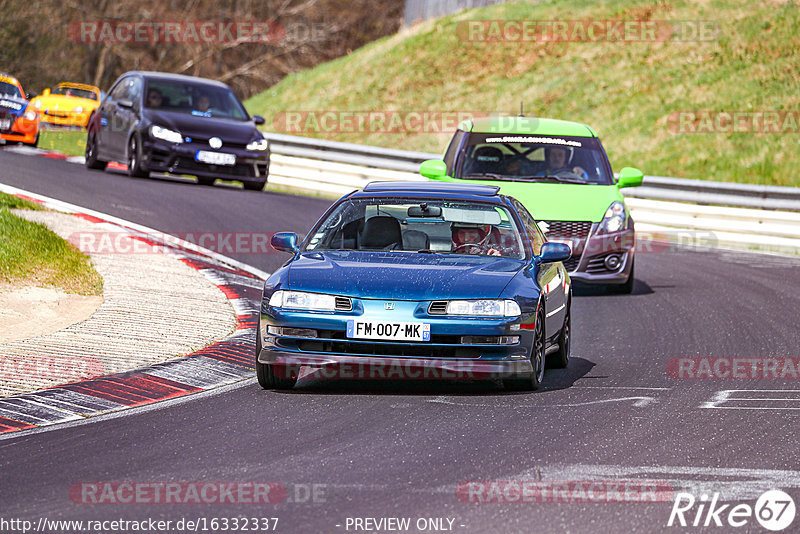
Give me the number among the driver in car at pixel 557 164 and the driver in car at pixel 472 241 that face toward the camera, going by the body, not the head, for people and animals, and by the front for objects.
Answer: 2

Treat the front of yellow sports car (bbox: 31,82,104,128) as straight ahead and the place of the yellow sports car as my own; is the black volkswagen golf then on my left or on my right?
on my left

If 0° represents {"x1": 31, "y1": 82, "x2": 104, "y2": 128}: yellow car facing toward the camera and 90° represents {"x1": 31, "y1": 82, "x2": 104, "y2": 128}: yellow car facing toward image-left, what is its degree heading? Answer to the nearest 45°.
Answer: approximately 45°

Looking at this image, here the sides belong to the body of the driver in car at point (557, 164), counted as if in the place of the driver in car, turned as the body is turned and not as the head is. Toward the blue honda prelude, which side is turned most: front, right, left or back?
front

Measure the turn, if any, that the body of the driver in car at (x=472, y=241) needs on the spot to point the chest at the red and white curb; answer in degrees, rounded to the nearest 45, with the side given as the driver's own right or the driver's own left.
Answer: approximately 45° to the driver's own right

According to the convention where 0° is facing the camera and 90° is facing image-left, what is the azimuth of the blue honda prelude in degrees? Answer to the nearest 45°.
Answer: approximately 0°
